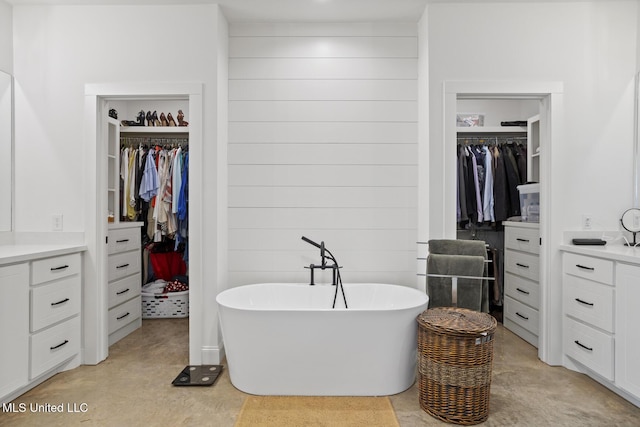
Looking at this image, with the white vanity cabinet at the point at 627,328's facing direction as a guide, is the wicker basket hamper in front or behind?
in front

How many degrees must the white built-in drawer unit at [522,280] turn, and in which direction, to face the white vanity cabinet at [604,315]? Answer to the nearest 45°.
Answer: approximately 90° to its left

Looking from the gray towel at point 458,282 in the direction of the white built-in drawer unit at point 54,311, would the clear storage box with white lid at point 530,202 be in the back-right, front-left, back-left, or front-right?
back-right

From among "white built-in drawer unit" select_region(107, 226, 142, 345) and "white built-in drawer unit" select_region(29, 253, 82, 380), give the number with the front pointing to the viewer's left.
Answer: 0

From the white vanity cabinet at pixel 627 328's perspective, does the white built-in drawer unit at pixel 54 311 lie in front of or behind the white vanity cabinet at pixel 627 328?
in front

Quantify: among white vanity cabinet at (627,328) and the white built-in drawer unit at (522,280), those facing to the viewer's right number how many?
0

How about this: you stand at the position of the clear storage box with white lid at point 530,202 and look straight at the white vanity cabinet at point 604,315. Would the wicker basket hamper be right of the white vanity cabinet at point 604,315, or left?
right

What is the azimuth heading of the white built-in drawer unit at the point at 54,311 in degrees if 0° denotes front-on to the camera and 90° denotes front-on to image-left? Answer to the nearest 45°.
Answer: approximately 315°

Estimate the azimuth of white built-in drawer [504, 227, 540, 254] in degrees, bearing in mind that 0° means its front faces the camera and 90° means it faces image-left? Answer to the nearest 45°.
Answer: approximately 45°
